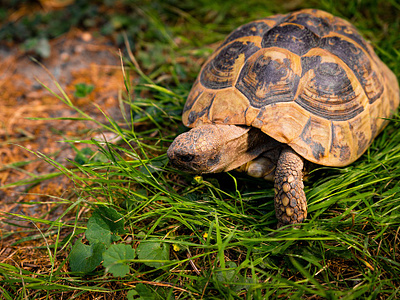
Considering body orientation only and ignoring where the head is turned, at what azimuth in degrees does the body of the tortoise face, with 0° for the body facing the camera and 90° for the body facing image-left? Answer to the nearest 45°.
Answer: approximately 45°
